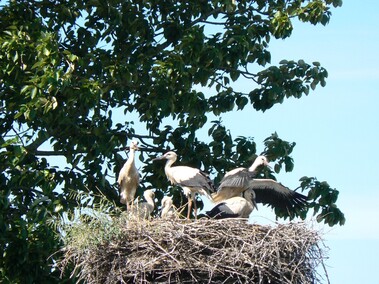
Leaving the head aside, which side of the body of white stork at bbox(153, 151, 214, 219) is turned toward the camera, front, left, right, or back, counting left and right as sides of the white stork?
left

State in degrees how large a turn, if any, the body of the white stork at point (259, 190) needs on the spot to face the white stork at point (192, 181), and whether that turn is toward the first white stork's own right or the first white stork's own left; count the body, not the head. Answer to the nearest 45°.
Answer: approximately 135° to the first white stork's own right

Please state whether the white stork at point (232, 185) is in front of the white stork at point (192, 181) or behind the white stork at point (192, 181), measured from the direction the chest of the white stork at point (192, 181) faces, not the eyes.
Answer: behind

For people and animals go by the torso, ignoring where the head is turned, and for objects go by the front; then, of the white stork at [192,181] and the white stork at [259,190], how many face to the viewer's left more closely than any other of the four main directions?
1
